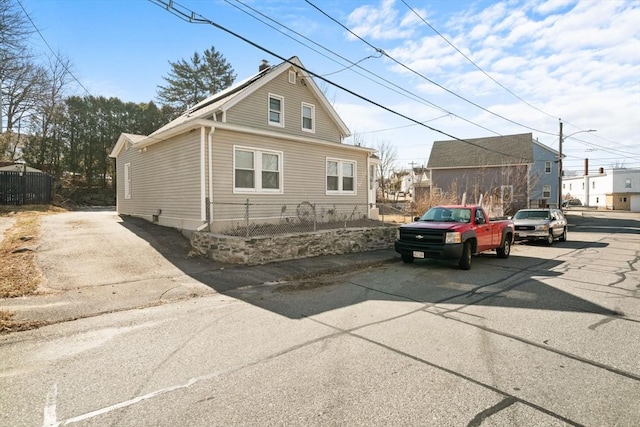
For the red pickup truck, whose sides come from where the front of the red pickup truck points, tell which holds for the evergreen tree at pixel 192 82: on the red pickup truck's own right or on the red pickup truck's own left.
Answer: on the red pickup truck's own right

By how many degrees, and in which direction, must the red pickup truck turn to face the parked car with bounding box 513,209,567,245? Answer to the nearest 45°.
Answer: approximately 180°

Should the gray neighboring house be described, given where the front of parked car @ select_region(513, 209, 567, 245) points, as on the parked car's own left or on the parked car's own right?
on the parked car's own right

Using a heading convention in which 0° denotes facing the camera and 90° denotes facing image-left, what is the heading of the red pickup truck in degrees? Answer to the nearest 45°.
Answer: approximately 45°

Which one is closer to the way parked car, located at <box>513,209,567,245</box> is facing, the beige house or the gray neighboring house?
the beige house

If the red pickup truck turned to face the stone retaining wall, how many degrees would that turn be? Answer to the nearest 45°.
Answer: approximately 45° to its right

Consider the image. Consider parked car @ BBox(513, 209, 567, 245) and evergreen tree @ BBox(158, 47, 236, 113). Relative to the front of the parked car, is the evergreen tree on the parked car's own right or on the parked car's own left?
on the parked car's own right

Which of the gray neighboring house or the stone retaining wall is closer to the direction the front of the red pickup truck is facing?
the stone retaining wall

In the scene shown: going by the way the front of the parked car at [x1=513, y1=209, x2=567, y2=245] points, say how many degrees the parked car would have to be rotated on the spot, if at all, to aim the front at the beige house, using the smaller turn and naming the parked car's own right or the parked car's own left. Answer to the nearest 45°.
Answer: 0° — it already faces it

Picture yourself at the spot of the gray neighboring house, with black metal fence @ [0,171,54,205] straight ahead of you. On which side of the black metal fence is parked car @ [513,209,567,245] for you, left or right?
left
